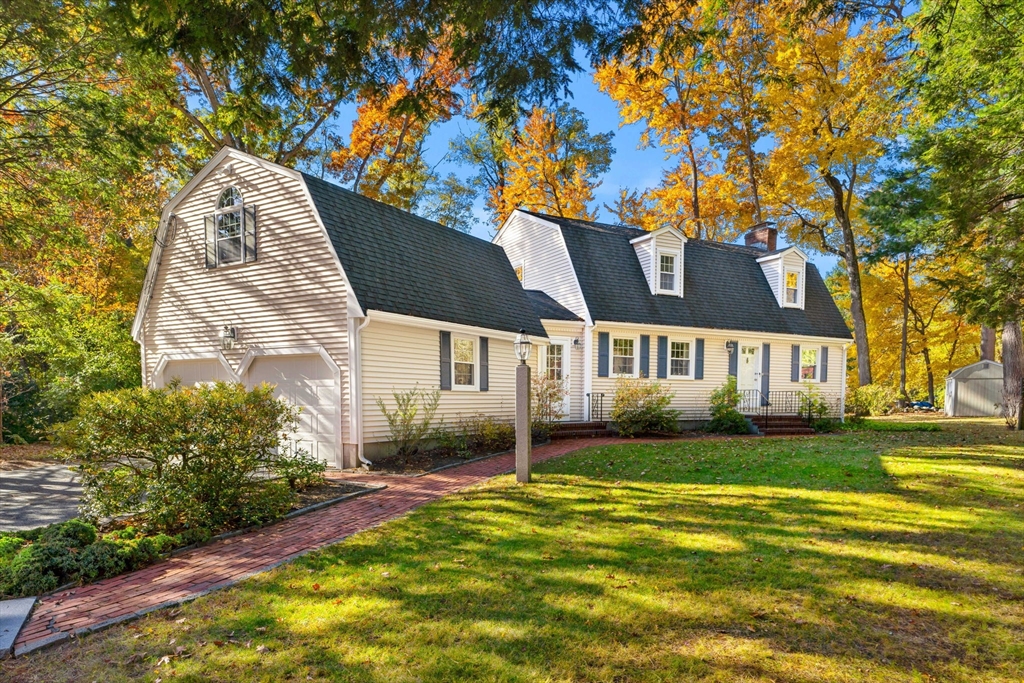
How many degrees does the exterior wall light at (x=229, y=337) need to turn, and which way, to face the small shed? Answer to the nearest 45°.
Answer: approximately 135° to its left

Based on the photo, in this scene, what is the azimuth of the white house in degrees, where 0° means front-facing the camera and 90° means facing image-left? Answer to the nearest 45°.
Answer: approximately 315°

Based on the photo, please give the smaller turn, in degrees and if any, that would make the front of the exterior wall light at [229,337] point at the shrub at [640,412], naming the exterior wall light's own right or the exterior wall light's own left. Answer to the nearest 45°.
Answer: approximately 135° to the exterior wall light's own left

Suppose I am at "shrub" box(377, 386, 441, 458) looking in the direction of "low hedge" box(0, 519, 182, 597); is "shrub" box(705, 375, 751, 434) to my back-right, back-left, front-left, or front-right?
back-left

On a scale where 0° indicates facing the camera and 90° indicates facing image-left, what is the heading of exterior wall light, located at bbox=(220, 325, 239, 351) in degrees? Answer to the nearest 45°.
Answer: approximately 45°

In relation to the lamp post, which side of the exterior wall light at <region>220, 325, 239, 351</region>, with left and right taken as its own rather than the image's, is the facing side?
left

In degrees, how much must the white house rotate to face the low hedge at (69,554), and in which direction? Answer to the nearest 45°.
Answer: approximately 45° to its right

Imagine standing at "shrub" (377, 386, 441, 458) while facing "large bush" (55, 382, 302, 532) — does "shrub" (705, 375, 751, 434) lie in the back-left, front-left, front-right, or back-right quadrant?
back-left
